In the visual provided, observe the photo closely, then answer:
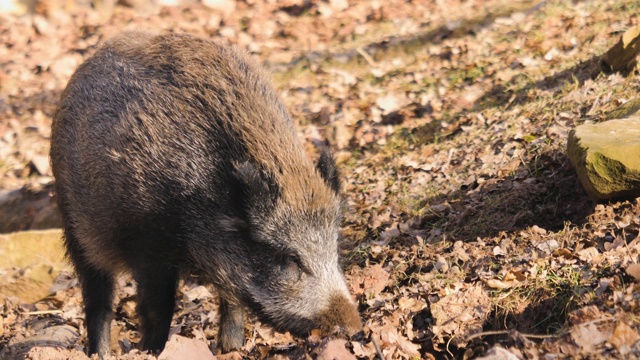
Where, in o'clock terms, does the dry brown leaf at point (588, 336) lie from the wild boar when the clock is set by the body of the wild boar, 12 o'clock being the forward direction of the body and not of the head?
The dry brown leaf is roughly at 12 o'clock from the wild boar.

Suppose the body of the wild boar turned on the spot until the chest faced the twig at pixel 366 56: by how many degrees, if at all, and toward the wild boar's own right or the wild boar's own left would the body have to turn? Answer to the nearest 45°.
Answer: approximately 90° to the wild boar's own left

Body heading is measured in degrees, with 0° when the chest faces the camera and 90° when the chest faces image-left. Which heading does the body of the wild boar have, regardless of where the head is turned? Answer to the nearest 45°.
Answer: approximately 315°

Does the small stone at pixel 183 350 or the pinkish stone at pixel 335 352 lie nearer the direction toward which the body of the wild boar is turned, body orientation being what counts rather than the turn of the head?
the pinkish stone

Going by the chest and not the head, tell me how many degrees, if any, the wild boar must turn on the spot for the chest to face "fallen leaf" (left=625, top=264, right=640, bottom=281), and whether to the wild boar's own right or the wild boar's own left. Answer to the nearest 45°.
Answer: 0° — it already faces it

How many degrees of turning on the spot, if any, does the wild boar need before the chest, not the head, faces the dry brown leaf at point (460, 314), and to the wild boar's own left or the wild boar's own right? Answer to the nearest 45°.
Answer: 0° — it already faces it
